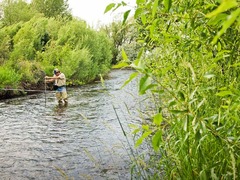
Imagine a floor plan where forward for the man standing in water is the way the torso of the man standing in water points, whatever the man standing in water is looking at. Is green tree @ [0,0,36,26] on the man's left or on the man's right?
on the man's right

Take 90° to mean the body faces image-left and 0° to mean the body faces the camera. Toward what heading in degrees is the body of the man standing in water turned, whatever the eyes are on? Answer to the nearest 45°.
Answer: approximately 45°
